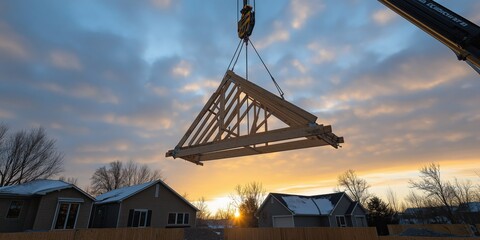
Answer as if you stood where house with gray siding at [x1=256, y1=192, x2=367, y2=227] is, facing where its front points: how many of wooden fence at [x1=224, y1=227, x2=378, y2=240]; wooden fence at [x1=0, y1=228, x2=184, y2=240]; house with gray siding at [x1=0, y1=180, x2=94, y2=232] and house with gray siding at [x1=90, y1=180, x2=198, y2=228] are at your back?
0

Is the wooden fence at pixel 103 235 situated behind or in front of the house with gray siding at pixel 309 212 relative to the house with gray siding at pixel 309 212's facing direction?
in front

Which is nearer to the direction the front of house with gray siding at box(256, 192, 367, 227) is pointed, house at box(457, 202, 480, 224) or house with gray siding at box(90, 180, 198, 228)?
the house with gray siding

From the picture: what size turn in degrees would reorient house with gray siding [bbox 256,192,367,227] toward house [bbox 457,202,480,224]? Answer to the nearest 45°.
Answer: approximately 135° to its left

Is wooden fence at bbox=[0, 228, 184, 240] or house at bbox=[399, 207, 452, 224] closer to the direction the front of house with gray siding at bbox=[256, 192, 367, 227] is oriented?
the wooden fence

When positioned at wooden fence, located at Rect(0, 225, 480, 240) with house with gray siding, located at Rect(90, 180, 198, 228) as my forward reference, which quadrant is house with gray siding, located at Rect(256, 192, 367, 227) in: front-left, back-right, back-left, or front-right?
front-right

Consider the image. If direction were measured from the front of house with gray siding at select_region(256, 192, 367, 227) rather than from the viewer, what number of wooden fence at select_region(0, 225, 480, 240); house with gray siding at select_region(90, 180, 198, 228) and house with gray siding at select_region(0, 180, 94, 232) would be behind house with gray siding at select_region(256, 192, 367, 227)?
0

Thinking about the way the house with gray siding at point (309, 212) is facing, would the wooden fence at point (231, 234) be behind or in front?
in front

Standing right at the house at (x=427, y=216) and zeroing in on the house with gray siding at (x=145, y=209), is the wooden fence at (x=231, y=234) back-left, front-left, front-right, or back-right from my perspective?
front-left

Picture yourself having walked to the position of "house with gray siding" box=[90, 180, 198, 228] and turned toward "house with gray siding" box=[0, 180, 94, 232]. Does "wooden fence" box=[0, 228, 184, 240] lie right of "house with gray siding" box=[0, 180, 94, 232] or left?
left

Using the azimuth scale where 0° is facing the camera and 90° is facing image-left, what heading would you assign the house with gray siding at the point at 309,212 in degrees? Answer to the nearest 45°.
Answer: approximately 0°

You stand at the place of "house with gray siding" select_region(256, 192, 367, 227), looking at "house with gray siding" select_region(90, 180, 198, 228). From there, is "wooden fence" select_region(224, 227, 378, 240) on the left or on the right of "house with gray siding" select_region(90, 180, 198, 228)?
left

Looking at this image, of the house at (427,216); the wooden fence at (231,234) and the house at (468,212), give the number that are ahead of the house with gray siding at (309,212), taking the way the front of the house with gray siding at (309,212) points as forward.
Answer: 1

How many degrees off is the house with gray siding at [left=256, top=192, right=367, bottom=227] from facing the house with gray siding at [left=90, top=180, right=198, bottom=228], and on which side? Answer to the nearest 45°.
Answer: approximately 45° to its right

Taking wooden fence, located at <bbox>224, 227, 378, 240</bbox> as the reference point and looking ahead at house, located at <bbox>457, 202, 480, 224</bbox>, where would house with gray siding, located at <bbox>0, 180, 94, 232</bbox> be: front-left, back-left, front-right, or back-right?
back-left

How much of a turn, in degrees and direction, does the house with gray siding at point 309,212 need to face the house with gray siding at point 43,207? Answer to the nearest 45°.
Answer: approximately 45° to its right

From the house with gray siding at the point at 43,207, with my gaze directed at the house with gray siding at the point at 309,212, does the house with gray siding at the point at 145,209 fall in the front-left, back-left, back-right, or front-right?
front-left

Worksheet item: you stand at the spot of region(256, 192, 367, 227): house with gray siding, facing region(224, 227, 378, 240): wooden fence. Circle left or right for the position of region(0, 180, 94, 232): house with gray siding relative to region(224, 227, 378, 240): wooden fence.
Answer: right

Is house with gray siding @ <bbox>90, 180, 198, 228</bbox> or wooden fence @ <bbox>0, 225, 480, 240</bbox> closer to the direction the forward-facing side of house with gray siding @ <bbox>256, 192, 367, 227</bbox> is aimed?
the wooden fence
